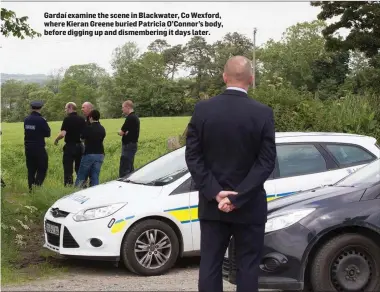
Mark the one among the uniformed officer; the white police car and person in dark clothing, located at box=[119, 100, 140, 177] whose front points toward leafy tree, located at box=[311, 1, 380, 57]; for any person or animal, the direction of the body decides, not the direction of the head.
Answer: the uniformed officer

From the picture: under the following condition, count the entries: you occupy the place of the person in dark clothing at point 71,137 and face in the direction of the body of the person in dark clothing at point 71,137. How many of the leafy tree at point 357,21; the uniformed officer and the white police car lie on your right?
1

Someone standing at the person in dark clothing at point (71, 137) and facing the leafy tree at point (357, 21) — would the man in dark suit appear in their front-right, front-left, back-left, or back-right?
back-right

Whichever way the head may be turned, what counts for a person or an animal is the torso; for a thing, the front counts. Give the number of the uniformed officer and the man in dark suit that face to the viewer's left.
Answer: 0

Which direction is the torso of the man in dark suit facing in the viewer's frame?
away from the camera

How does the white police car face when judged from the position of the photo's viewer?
facing the viewer and to the left of the viewer

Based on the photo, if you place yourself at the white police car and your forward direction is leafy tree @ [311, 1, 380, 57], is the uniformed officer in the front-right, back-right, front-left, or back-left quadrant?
front-left

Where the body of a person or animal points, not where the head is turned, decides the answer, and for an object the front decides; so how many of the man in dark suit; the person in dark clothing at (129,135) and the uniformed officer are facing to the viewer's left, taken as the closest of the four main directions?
1

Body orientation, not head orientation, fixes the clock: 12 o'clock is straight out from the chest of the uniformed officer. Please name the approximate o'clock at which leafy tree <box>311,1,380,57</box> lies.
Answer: The leafy tree is roughly at 12 o'clock from the uniformed officer.

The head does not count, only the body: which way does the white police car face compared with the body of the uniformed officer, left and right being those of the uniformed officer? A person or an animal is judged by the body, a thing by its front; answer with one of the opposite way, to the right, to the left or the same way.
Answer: the opposite way

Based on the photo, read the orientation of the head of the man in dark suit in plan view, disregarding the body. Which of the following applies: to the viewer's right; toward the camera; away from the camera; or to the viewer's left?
away from the camera

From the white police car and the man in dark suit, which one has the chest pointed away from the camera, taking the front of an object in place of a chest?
the man in dark suit

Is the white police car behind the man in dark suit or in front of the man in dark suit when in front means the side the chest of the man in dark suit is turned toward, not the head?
in front

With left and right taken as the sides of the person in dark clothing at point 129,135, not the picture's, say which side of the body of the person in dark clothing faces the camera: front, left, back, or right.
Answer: left
